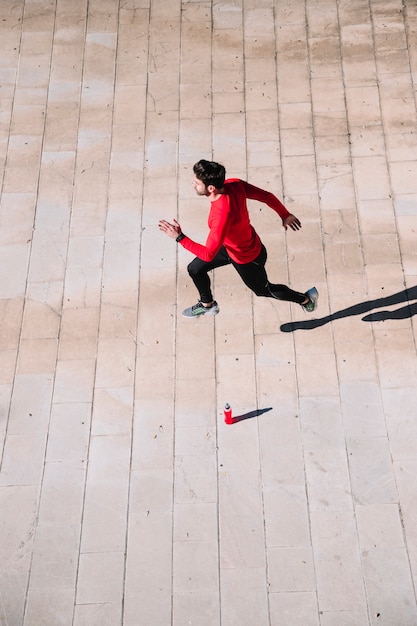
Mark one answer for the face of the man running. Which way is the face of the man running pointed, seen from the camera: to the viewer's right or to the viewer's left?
to the viewer's left

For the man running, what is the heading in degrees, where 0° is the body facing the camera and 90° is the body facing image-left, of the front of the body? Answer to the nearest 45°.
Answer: approximately 90°
